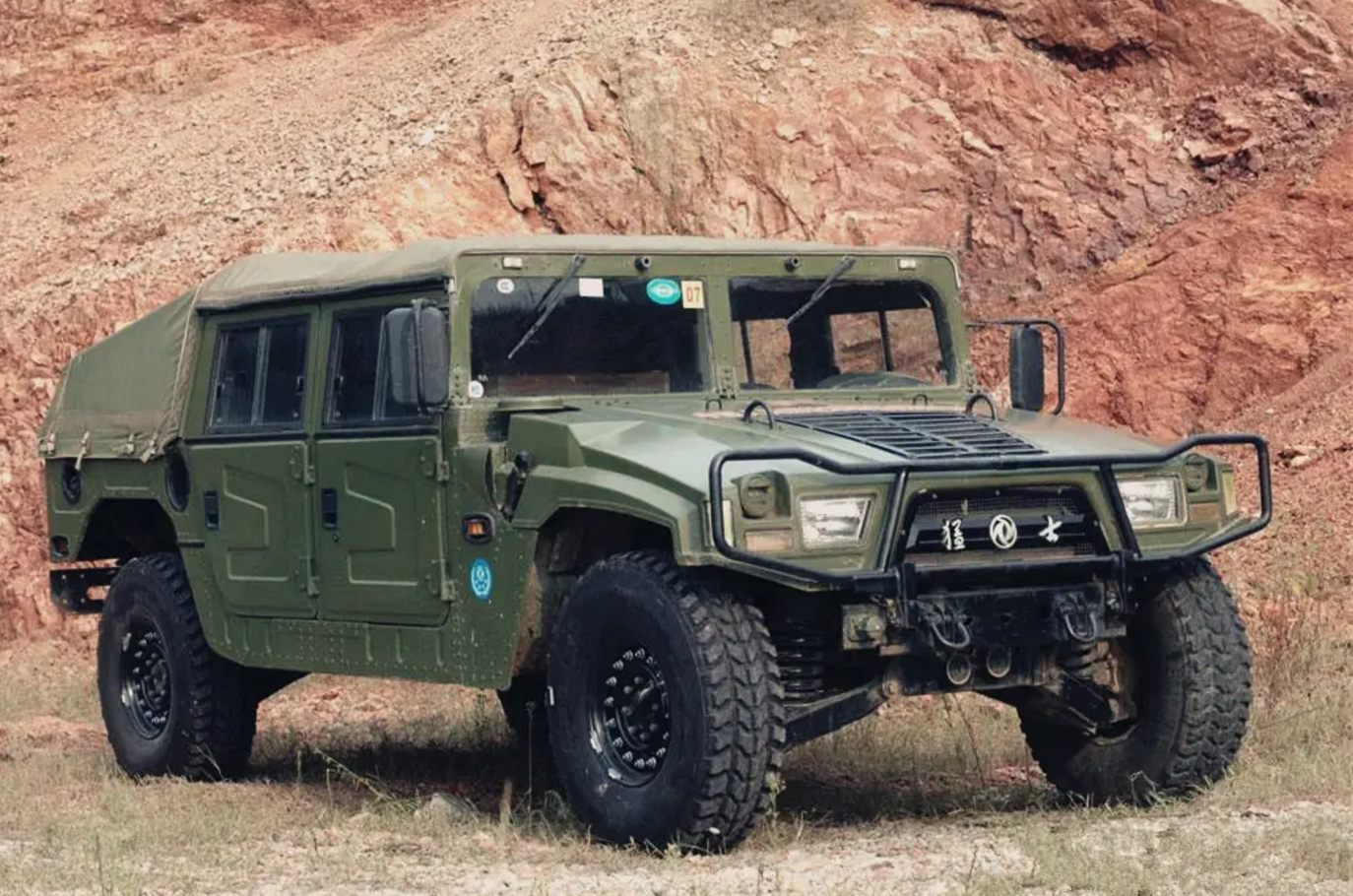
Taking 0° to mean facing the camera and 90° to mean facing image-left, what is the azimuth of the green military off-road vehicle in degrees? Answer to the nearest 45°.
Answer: approximately 315°
